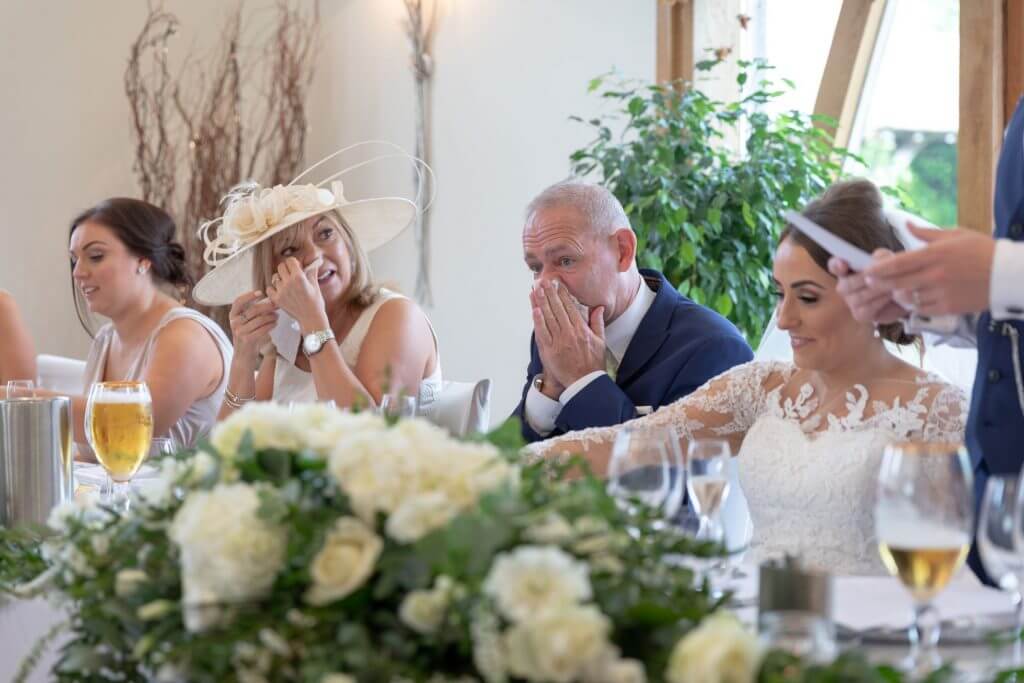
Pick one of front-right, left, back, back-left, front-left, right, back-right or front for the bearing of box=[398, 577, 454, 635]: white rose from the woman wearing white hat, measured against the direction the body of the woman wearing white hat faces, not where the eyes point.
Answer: front-left

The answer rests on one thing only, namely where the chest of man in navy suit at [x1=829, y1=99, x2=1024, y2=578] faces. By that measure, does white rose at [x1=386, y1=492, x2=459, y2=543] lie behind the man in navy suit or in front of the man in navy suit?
in front

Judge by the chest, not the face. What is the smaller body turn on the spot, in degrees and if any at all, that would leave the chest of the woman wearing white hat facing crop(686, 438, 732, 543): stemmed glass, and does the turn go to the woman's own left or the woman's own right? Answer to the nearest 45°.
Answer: approximately 45° to the woman's own left

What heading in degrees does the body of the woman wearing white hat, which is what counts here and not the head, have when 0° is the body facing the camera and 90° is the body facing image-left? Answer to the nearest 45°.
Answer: approximately 45°

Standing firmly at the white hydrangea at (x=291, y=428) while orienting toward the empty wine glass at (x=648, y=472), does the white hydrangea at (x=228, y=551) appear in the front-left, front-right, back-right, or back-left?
back-right

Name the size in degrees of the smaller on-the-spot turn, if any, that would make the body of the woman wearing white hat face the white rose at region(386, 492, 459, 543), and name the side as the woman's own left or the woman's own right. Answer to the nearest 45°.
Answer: approximately 45° to the woman's own left

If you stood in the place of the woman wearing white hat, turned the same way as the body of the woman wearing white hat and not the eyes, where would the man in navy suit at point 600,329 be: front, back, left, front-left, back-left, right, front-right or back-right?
left

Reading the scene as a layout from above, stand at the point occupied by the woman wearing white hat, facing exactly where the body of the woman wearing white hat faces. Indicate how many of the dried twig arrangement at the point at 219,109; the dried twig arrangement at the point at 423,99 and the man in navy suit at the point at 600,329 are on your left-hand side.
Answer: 1
